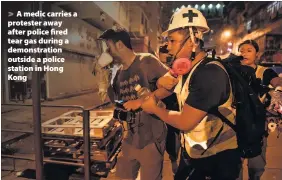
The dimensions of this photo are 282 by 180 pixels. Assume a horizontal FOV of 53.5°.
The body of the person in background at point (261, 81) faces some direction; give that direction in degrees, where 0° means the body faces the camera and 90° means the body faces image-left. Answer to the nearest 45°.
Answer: approximately 45°

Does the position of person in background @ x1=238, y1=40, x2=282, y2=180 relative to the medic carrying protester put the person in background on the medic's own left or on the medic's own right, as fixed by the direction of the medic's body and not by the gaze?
on the medic's own right

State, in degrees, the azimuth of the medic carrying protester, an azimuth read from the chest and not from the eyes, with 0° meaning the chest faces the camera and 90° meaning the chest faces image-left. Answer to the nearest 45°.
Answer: approximately 90°

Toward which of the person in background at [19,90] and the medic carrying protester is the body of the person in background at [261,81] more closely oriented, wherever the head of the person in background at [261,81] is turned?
the medic carrying protester

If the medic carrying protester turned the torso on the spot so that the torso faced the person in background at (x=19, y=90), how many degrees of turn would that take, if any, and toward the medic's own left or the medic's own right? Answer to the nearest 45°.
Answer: approximately 45° to the medic's own right

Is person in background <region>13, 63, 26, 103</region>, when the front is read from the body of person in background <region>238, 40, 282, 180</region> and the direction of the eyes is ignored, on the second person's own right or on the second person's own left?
on the second person's own right
